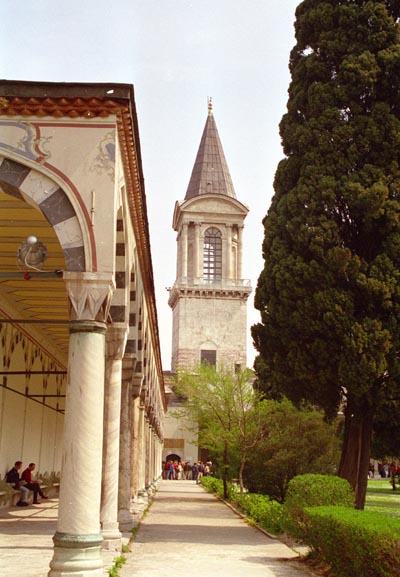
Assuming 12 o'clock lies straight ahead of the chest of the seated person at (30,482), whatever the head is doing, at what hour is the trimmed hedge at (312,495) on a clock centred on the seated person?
The trimmed hedge is roughly at 2 o'clock from the seated person.

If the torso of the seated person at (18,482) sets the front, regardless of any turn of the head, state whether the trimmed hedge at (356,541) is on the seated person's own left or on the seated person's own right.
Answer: on the seated person's own right

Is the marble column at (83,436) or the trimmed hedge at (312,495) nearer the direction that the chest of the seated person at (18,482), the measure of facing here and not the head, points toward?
the trimmed hedge

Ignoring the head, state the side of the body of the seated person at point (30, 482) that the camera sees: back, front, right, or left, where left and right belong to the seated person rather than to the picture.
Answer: right

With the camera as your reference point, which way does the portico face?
facing to the right of the viewer

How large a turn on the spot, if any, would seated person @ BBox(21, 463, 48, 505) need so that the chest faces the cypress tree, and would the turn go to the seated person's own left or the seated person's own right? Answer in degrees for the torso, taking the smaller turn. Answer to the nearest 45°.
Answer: approximately 45° to the seated person's own right

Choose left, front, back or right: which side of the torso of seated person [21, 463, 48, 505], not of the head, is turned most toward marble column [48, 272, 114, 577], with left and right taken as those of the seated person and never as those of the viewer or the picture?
right

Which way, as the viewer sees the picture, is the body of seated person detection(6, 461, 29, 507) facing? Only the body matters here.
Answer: to the viewer's right

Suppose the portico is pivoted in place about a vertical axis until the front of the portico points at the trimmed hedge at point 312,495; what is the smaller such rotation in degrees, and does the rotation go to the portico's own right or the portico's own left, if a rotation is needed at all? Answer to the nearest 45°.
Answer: approximately 45° to the portico's own left

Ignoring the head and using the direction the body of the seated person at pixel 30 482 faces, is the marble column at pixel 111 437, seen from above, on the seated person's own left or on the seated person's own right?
on the seated person's own right
